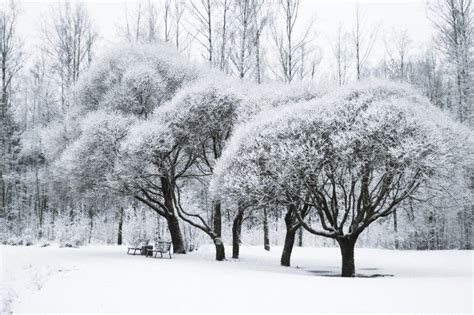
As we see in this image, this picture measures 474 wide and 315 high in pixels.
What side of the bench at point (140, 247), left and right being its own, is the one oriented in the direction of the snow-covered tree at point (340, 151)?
left

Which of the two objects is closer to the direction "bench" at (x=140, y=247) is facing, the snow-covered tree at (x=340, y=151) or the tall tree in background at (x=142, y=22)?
the snow-covered tree

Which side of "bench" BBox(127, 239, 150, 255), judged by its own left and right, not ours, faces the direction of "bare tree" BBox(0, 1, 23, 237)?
right

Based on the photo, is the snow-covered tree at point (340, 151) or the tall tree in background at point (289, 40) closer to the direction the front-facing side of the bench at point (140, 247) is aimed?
the snow-covered tree

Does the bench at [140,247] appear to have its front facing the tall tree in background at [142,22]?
no

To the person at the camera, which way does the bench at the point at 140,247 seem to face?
facing the viewer and to the left of the viewer

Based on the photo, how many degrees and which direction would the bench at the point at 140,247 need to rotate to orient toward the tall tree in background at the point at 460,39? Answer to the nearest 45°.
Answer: approximately 135° to its left

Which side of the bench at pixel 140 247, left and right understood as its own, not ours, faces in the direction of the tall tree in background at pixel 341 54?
back

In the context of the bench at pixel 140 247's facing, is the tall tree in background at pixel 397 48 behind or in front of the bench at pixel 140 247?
behind

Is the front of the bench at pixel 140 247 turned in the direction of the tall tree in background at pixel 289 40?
no
